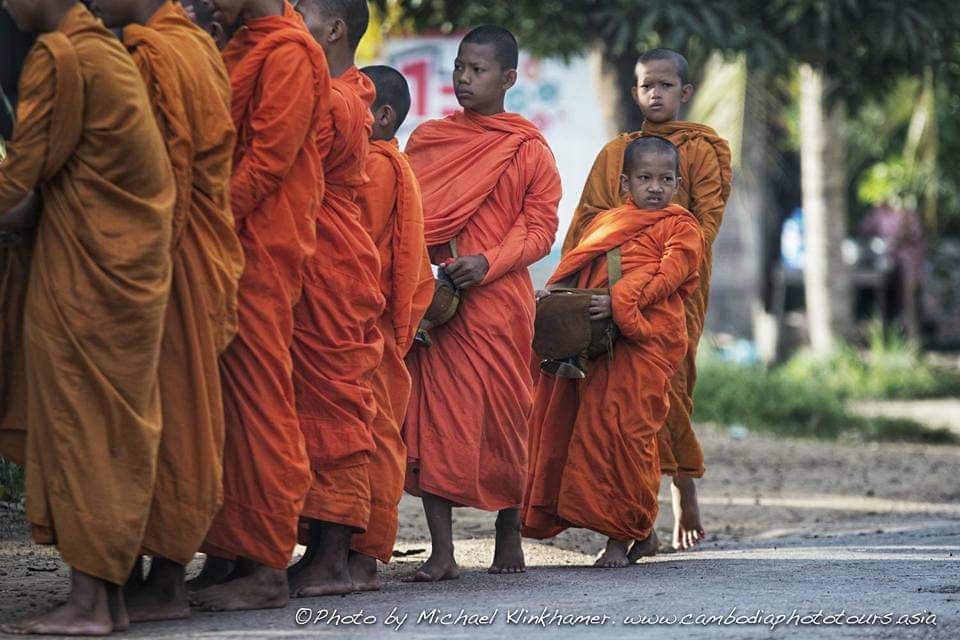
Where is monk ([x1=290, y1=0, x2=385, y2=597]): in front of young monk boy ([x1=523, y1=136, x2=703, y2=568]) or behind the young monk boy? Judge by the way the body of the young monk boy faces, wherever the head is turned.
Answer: in front

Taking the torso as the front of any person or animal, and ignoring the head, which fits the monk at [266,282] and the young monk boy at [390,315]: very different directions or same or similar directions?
same or similar directions

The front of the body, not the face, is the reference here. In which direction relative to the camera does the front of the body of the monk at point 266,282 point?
to the viewer's left

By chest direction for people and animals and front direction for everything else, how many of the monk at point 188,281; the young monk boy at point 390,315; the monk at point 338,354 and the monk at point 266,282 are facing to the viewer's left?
4

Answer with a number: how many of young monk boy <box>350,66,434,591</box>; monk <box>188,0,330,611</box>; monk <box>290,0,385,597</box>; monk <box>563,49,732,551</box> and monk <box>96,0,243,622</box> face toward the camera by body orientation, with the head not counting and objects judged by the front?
1

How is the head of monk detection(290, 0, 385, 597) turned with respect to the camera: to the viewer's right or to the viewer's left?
to the viewer's left

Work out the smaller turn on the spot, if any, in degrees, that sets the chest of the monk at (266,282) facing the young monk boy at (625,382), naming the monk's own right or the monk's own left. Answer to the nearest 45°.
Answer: approximately 135° to the monk's own right

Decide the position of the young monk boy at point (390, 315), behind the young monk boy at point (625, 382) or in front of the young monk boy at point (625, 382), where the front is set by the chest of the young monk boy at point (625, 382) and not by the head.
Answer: in front

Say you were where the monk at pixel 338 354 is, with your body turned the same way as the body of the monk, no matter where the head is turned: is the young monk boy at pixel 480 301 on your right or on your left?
on your right

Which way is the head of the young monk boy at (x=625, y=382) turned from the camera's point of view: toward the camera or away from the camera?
toward the camera

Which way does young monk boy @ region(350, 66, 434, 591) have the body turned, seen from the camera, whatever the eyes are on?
to the viewer's left

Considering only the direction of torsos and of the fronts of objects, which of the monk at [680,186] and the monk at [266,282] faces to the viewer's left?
the monk at [266,282]

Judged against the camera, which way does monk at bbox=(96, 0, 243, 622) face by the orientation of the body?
to the viewer's left
